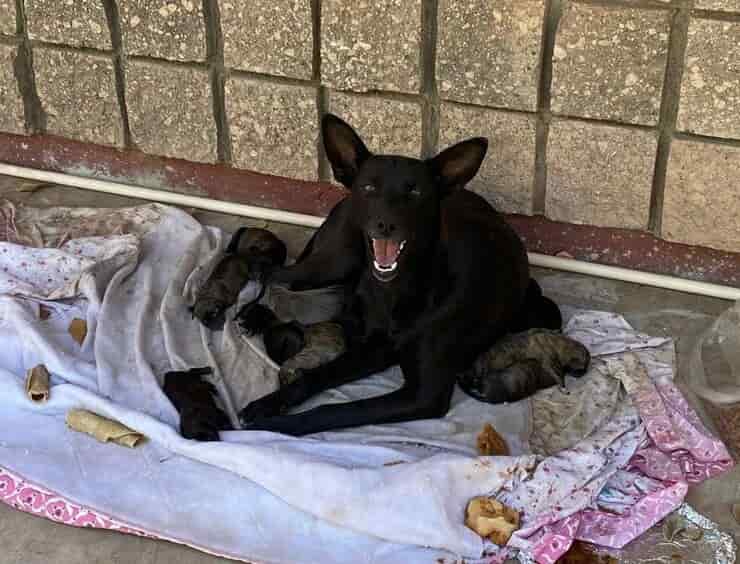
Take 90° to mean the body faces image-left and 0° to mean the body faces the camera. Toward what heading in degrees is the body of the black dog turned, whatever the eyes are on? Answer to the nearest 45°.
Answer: approximately 45°

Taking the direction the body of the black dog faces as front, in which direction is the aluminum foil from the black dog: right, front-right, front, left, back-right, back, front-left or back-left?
left

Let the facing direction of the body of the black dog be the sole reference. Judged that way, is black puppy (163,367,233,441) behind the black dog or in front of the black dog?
in front

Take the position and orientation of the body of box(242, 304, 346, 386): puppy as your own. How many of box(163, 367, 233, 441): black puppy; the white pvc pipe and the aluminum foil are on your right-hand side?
1

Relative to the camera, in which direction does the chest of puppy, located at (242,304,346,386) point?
to the viewer's left

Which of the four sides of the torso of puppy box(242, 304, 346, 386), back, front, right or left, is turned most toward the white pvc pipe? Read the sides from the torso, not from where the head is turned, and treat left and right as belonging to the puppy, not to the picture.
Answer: right

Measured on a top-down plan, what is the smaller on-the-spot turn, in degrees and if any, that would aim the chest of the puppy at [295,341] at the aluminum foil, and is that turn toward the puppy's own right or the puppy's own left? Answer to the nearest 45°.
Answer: approximately 135° to the puppy's own left

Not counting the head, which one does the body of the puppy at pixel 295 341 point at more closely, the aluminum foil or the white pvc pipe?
the white pvc pipe

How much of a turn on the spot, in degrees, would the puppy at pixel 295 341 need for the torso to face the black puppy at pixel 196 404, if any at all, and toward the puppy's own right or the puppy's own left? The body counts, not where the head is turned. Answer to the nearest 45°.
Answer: approximately 45° to the puppy's own left
